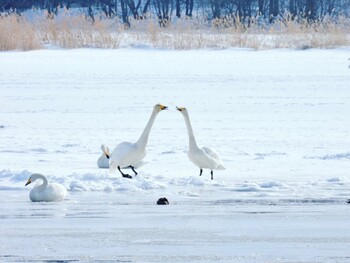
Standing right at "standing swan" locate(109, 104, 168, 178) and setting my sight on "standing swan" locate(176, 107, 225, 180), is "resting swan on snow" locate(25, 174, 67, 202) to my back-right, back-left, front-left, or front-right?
back-right

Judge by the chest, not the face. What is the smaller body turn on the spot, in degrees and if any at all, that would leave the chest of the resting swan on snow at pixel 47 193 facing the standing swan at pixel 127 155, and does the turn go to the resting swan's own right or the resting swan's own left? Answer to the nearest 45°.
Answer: approximately 135° to the resting swan's own right

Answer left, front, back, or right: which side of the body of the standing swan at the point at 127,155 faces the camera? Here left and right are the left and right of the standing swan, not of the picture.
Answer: right

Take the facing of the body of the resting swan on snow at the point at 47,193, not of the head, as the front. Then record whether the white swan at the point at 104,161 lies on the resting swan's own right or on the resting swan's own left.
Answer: on the resting swan's own right

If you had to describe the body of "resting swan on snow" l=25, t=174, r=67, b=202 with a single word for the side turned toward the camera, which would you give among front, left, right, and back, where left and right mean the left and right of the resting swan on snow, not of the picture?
left

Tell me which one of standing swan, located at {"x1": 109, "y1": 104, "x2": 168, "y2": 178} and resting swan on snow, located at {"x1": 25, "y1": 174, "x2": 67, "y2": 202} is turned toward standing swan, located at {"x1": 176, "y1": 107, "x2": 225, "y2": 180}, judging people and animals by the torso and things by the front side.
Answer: standing swan, located at {"x1": 109, "y1": 104, "x2": 168, "y2": 178}

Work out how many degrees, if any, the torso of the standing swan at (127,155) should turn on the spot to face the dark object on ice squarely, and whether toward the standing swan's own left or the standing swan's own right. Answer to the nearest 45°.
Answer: approximately 90° to the standing swan's own right

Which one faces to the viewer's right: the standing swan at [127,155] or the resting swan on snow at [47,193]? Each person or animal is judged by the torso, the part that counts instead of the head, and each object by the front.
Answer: the standing swan

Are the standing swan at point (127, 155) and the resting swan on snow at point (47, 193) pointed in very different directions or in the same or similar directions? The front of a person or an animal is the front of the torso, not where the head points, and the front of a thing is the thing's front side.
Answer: very different directions

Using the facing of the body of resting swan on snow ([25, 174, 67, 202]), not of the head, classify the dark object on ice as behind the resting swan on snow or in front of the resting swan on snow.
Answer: behind

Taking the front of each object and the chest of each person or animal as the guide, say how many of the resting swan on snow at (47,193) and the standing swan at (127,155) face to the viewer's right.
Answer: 1
